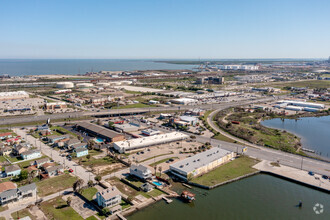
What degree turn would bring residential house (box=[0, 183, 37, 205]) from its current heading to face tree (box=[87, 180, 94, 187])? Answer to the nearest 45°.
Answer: approximately 45° to its left

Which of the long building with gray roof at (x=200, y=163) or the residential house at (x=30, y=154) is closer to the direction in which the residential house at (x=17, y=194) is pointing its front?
the long building with gray roof

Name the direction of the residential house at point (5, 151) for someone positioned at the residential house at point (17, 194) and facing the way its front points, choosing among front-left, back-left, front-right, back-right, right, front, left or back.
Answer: back-left

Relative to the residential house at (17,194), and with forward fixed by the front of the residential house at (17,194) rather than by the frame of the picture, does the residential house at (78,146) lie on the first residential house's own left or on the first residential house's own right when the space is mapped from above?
on the first residential house's own left

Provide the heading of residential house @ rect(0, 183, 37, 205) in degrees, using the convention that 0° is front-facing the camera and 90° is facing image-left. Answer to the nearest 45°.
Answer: approximately 315°

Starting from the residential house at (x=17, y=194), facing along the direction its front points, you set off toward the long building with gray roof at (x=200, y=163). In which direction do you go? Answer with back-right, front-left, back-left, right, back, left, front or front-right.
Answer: front-left

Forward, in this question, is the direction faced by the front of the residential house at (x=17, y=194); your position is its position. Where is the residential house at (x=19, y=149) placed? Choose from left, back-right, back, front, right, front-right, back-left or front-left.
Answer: back-left

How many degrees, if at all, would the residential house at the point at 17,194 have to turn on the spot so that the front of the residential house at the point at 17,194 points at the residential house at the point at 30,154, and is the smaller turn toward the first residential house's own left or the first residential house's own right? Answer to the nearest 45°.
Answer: approximately 135° to the first residential house's own left

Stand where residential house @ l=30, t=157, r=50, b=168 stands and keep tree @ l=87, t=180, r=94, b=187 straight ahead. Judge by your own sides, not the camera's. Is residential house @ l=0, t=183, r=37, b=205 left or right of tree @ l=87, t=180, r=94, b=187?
right

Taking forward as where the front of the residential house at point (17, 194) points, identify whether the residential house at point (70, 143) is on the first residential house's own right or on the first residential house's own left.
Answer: on the first residential house's own left

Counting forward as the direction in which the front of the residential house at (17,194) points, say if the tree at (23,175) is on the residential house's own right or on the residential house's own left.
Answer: on the residential house's own left

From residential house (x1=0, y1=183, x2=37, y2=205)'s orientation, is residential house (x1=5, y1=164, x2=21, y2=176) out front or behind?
behind

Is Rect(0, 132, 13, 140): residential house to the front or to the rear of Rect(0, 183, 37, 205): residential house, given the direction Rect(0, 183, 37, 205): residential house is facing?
to the rear
